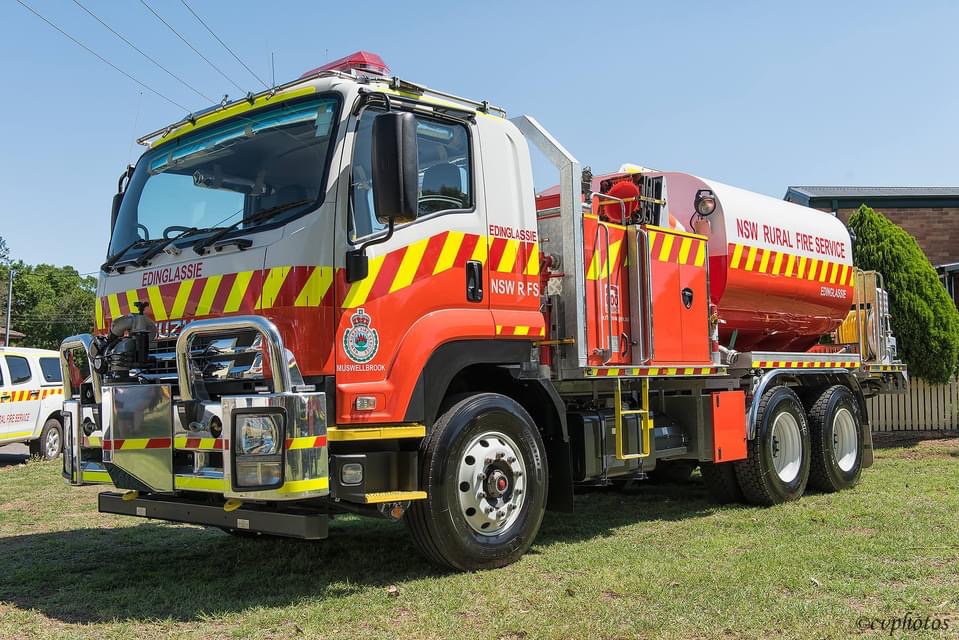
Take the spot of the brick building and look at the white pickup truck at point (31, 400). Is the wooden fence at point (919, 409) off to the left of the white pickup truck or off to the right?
left

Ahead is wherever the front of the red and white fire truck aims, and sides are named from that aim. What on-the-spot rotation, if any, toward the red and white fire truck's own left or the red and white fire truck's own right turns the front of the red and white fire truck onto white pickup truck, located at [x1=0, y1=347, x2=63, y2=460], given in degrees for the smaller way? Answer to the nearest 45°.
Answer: approximately 90° to the red and white fire truck's own right

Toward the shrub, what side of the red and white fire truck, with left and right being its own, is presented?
back

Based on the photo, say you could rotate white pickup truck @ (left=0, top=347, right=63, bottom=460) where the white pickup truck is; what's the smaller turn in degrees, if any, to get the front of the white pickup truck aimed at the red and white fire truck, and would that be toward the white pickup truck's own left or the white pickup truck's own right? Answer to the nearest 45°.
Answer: approximately 45° to the white pickup truck's own left

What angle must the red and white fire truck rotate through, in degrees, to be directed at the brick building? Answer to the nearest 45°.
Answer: approximately 180°

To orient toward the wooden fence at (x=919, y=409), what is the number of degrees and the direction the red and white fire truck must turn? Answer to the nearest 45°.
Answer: approximately 180°

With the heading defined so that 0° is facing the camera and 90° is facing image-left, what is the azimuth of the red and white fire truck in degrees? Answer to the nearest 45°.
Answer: approximately 45°

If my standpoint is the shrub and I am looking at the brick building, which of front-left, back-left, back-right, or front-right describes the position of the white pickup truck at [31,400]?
back-left

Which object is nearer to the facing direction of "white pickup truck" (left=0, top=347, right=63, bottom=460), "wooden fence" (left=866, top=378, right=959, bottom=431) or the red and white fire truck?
the red and white fire truck
